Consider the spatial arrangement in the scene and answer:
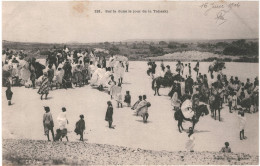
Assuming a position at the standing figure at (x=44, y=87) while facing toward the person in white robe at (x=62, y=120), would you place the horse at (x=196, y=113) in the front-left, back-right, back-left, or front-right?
front-left

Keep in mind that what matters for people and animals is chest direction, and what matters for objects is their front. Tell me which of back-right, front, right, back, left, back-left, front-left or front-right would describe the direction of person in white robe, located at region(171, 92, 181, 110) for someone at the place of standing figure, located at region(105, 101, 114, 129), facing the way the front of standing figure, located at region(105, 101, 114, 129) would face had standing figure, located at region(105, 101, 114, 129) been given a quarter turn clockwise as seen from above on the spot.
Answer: left

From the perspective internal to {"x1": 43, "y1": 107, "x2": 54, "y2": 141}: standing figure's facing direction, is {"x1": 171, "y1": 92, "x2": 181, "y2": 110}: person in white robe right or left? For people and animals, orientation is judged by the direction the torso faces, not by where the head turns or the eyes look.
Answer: on its right

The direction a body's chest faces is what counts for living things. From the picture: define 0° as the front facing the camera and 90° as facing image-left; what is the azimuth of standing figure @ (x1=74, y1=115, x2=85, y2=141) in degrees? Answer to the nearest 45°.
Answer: approximately 225°

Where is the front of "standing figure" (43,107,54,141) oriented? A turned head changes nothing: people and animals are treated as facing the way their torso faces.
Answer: away from the camera

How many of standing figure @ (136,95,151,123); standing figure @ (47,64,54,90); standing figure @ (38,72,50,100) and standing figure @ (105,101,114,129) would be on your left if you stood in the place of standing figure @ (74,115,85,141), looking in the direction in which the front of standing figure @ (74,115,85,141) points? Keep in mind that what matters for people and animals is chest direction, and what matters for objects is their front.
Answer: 2

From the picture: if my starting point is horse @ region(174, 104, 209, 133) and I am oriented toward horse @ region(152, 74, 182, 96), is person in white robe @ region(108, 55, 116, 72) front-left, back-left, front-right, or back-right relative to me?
front-left
